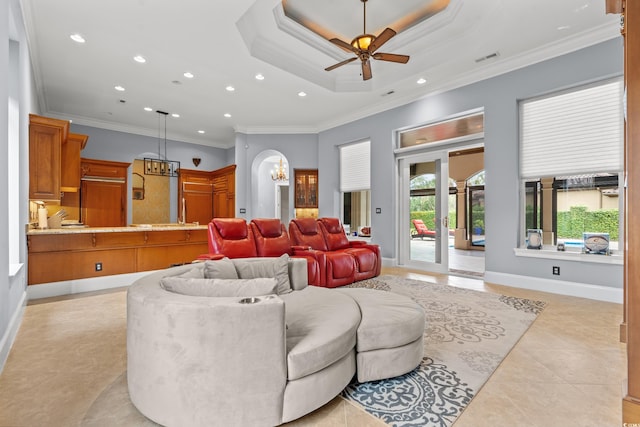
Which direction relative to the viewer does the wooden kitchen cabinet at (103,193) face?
toward the camera

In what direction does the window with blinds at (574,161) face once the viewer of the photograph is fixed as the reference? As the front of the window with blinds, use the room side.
facing the viewer and to the left of the viewer

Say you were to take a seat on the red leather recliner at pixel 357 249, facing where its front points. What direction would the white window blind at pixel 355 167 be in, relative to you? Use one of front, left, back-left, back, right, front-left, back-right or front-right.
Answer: back-left

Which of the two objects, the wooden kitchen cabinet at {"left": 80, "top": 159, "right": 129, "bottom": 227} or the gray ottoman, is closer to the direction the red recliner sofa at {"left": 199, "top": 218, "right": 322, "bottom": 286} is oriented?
the gray ottoman

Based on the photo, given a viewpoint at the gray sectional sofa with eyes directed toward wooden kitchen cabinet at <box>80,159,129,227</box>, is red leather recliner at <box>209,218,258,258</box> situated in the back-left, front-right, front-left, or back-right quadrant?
front-right

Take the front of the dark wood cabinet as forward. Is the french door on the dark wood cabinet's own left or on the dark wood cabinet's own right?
on the dark wood cabinet's own left

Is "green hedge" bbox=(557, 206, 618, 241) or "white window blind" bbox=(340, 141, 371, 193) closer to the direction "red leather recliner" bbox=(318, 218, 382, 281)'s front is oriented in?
the green hedge

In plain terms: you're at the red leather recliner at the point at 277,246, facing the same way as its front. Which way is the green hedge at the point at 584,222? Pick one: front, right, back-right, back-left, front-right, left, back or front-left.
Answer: front-left

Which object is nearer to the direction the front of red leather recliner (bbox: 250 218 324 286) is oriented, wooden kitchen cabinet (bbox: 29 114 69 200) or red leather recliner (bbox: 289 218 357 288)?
the red leather recliner

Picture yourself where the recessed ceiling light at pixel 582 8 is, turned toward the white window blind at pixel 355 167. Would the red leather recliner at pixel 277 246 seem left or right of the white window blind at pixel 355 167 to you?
left

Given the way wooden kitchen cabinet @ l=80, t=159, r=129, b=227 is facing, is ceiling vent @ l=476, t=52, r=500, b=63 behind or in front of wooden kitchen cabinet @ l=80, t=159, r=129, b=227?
in front

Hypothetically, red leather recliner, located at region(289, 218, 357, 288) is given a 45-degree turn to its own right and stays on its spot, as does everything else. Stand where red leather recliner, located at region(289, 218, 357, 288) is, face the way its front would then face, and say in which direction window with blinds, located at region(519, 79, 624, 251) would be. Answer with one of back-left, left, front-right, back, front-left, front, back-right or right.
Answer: left

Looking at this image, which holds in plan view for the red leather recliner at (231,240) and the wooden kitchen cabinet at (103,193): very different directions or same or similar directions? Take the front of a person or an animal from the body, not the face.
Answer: same or similar directions

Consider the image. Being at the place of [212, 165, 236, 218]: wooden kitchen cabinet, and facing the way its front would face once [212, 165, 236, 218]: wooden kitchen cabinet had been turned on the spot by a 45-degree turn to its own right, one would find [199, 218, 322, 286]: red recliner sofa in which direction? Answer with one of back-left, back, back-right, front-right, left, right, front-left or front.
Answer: left

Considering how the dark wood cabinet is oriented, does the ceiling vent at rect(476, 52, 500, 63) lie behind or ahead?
ahead
